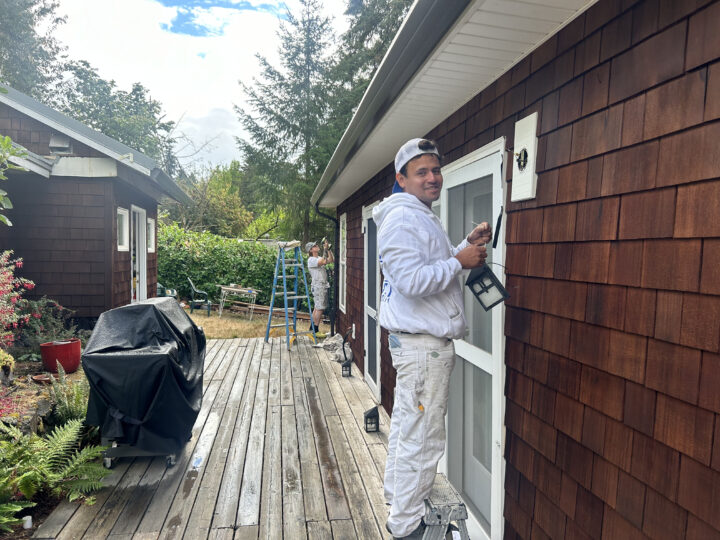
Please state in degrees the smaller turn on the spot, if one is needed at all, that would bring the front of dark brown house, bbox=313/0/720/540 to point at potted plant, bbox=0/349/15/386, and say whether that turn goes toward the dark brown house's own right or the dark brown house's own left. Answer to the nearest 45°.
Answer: approximately 45° to the dark brown house's own right

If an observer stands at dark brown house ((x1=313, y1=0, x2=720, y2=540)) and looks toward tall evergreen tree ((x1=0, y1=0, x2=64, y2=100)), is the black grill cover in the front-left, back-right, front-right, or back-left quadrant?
front-left

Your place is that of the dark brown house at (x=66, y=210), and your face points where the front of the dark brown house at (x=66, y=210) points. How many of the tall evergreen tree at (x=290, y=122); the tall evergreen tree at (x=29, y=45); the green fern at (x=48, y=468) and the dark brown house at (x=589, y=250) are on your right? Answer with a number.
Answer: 2

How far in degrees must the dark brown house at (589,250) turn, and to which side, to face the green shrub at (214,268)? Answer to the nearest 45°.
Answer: approximately 90° to its right

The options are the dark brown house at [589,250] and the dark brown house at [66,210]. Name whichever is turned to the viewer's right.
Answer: the dark brown house at [66,210]

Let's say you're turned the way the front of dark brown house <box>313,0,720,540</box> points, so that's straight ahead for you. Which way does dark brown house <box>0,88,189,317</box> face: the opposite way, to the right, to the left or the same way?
the opposite way

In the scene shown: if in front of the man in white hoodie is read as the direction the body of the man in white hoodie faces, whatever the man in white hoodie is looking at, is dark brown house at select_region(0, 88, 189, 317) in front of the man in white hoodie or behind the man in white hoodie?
behind

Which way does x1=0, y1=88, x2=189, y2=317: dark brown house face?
to the viewer's right

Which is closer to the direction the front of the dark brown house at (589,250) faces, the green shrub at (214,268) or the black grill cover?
the black grill cover

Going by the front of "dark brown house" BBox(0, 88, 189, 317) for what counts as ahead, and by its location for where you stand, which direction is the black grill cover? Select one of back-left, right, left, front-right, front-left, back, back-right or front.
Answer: right

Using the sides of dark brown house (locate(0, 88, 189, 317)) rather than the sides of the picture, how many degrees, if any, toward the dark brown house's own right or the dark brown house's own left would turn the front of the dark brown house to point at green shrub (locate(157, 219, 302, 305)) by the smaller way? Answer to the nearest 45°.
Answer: approximately 45° to the dark brown house's own left

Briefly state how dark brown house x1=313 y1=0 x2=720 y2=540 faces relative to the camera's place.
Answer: facing the viewer and to the left of the viewer
